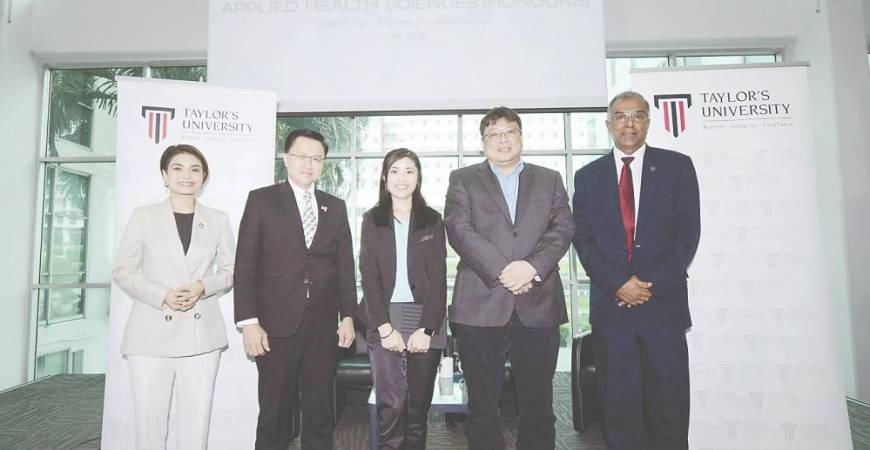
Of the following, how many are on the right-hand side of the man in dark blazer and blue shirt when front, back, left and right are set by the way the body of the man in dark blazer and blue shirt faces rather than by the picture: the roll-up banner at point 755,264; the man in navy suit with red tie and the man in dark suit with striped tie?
1

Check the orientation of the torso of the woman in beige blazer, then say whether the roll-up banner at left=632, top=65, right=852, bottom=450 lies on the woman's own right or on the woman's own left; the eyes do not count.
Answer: on the woman's own left

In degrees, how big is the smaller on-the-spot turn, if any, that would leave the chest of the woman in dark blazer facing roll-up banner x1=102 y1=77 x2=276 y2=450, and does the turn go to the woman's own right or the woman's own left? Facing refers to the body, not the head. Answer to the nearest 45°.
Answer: approximately 135° to the woman's own right

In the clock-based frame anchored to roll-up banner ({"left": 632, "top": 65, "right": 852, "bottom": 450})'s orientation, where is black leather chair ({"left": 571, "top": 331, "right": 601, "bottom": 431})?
The black leather chair is roughly at 3 o'clock from the roll-up banner.

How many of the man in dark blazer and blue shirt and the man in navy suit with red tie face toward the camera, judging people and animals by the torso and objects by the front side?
2

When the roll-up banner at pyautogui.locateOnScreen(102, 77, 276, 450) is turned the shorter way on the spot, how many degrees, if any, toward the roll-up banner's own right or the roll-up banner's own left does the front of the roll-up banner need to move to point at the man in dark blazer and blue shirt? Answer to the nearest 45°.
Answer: approximately 45° to the roll-up banner's own left

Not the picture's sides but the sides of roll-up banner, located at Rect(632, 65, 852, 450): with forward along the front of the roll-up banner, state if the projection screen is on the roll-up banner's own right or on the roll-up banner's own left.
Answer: on the roll-up banner's own right

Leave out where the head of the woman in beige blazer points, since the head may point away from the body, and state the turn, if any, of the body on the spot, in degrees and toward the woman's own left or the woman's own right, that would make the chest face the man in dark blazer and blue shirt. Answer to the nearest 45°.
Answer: approximately 45° to the woman's own left

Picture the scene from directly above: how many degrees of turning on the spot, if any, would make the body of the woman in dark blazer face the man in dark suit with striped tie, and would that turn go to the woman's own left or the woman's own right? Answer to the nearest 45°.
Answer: approximately 90° to the woman's own right

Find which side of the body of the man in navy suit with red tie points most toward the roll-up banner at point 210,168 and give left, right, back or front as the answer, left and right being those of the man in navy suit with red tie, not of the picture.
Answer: right

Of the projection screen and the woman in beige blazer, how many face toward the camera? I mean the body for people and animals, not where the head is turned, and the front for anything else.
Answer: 2

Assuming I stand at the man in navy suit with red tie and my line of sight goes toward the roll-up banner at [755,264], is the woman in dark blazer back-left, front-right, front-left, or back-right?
back-left
